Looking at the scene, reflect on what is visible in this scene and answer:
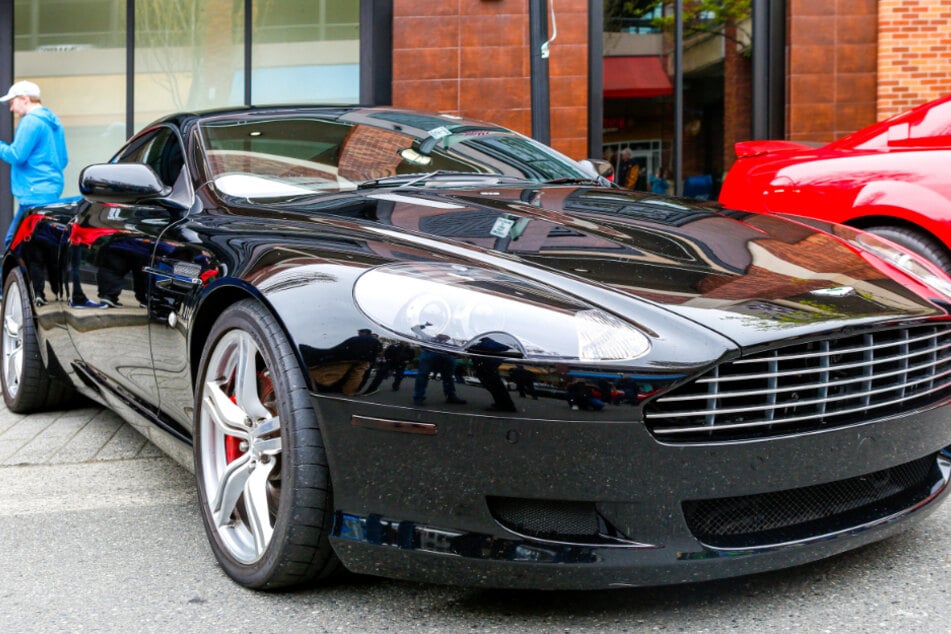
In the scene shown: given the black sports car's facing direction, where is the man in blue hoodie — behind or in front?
behind

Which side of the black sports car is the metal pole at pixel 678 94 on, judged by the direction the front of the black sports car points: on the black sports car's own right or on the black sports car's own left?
on the black sports car's own left

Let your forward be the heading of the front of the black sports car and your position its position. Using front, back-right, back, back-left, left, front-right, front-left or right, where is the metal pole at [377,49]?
back-left

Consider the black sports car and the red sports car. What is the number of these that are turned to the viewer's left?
0

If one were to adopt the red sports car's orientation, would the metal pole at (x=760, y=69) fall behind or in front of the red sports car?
behind

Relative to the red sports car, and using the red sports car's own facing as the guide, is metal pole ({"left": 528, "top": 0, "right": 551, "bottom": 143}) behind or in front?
behind

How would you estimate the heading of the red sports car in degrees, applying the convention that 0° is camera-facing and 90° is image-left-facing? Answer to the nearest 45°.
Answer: approximately 315°

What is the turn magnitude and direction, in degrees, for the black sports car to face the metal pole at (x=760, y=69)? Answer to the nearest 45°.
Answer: approximately 135° to its left

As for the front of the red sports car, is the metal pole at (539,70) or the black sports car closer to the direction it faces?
the black sports car
